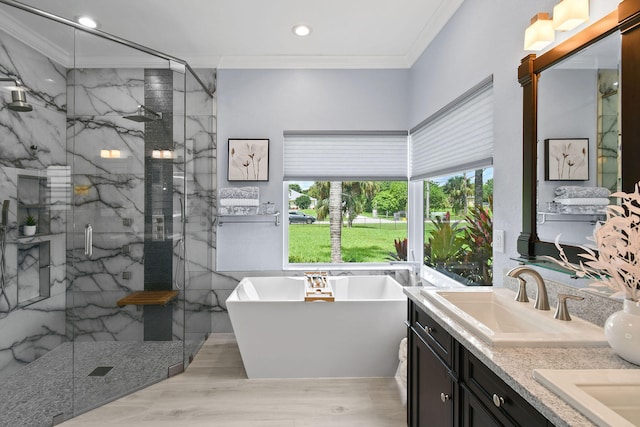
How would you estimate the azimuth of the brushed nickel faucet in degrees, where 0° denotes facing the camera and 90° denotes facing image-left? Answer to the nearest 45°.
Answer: approximately 45°

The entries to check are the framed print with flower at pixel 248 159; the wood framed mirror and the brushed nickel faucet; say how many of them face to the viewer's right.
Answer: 0

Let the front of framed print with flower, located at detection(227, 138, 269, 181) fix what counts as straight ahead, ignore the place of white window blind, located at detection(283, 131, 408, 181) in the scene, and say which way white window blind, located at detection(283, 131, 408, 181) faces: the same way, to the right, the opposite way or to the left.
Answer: the same way

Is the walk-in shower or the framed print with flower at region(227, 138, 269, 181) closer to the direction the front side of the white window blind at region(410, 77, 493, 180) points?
the walk-in shower

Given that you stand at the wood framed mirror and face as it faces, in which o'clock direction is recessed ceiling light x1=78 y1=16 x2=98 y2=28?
The recessed ceiling light is roughly at 1 o'clock from the wood framed mirror.

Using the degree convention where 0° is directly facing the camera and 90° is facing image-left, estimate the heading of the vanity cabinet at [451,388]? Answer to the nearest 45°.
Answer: approximately 45°

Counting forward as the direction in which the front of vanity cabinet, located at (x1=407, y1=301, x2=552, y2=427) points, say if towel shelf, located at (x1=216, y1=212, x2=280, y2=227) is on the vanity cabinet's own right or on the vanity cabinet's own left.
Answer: on the vanity cabinet's own right

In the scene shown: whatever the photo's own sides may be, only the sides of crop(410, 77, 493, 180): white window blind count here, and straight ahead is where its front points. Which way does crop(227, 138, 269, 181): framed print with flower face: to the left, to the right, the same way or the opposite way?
to the left

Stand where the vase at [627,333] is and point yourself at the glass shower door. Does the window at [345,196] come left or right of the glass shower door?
right

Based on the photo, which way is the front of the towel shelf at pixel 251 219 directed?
toward the camera

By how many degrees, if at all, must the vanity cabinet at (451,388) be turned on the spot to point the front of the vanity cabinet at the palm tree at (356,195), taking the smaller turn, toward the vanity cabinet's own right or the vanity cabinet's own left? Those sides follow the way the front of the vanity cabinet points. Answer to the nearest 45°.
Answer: approximately 90° to the vanity cabinet's own right

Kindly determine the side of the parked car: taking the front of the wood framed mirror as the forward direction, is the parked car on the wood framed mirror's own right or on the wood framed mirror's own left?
on the wood framed mirror's own right

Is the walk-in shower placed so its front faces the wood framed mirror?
yes

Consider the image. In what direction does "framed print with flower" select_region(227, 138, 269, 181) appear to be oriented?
toward the camera

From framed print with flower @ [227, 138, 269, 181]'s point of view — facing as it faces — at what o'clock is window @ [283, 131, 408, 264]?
The window is roughly at 9 o'clock from the framed print with flower.

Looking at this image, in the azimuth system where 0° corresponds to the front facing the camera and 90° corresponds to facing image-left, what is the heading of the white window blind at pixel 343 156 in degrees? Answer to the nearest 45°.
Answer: approximately 0°

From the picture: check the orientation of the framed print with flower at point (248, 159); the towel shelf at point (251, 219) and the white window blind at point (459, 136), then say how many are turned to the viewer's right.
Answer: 0

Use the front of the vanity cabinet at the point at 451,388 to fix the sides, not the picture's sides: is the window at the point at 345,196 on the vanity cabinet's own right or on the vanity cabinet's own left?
on the vanity cabinet's own right
